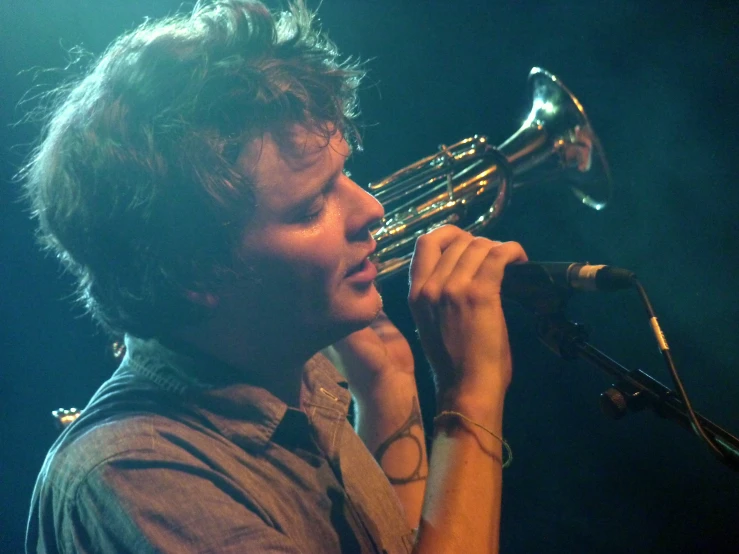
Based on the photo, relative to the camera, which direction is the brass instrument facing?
to the viewer's right

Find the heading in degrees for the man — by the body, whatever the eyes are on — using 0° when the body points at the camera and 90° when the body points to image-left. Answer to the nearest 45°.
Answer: approximately 270°

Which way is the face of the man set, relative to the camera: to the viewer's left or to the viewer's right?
to the viewer's right
